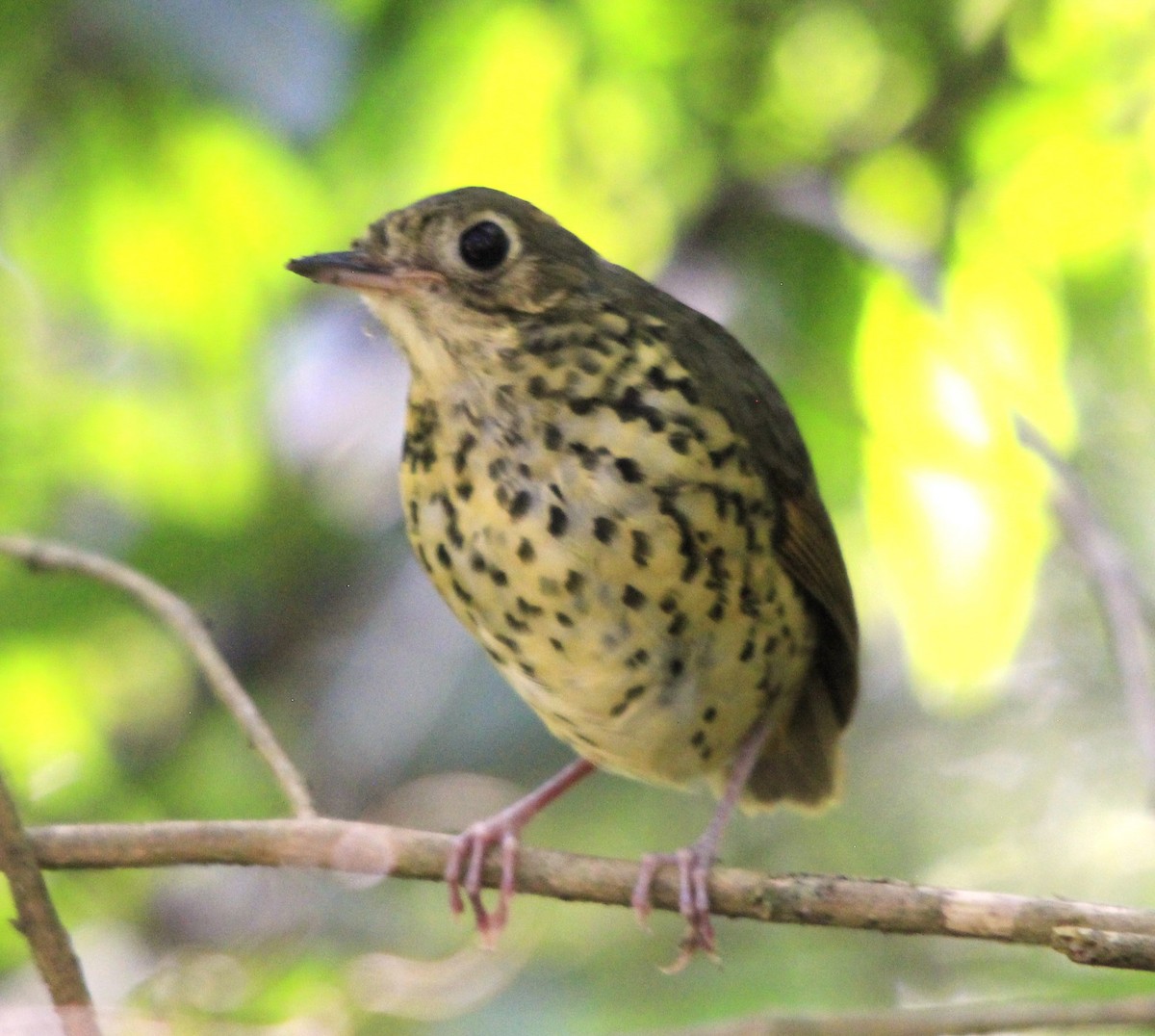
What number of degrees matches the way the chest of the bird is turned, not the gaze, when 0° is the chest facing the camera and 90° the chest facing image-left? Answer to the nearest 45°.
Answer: approximately 45°

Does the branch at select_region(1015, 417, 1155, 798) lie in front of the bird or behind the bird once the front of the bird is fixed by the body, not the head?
behind
